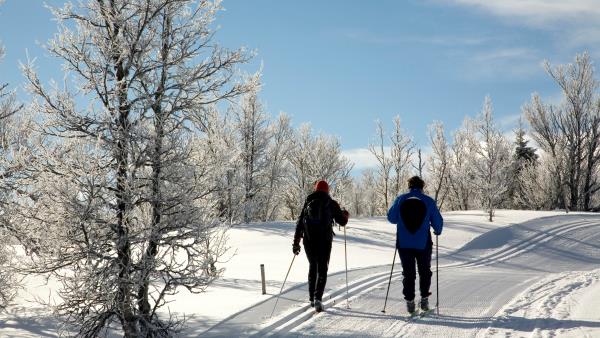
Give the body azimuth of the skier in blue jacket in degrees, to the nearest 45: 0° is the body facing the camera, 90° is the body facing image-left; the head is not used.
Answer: approximately 180°

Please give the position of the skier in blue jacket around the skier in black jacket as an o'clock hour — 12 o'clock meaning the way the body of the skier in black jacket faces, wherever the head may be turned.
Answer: The skier in blue jacket is roughly at 2 o'clock from the skier in black jacket.

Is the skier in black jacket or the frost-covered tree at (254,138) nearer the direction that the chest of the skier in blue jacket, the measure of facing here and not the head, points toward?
the frost-covered tree

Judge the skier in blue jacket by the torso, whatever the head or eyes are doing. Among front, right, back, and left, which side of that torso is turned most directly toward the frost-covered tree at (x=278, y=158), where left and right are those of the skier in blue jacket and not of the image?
front

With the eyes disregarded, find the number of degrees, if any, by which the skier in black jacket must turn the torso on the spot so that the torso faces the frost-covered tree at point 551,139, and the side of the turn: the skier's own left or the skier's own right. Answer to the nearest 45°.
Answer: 0° — they already face it

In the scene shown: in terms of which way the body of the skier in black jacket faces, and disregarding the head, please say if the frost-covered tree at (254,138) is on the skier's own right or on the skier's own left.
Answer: on the skier's own left

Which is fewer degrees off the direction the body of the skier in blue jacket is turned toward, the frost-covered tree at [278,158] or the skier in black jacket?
the frost-covered tree

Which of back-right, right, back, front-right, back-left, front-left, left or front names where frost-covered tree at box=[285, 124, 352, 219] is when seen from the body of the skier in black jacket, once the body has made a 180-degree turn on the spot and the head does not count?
back-right

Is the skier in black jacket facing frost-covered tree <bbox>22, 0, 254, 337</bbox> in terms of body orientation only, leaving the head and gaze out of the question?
no

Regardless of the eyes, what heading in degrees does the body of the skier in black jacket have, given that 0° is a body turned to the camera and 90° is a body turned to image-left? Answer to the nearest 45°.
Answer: approximately 225°

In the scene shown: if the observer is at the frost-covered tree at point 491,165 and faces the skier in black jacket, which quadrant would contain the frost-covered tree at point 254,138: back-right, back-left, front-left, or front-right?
front-right

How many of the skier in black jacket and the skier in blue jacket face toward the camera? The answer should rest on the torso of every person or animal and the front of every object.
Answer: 0

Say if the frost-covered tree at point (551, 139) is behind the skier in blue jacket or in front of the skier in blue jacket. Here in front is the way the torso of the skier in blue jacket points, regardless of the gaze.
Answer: in front

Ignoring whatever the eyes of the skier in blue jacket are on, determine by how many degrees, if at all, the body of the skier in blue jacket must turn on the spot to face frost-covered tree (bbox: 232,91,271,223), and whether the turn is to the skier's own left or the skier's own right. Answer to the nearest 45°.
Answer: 0° — they already face it
